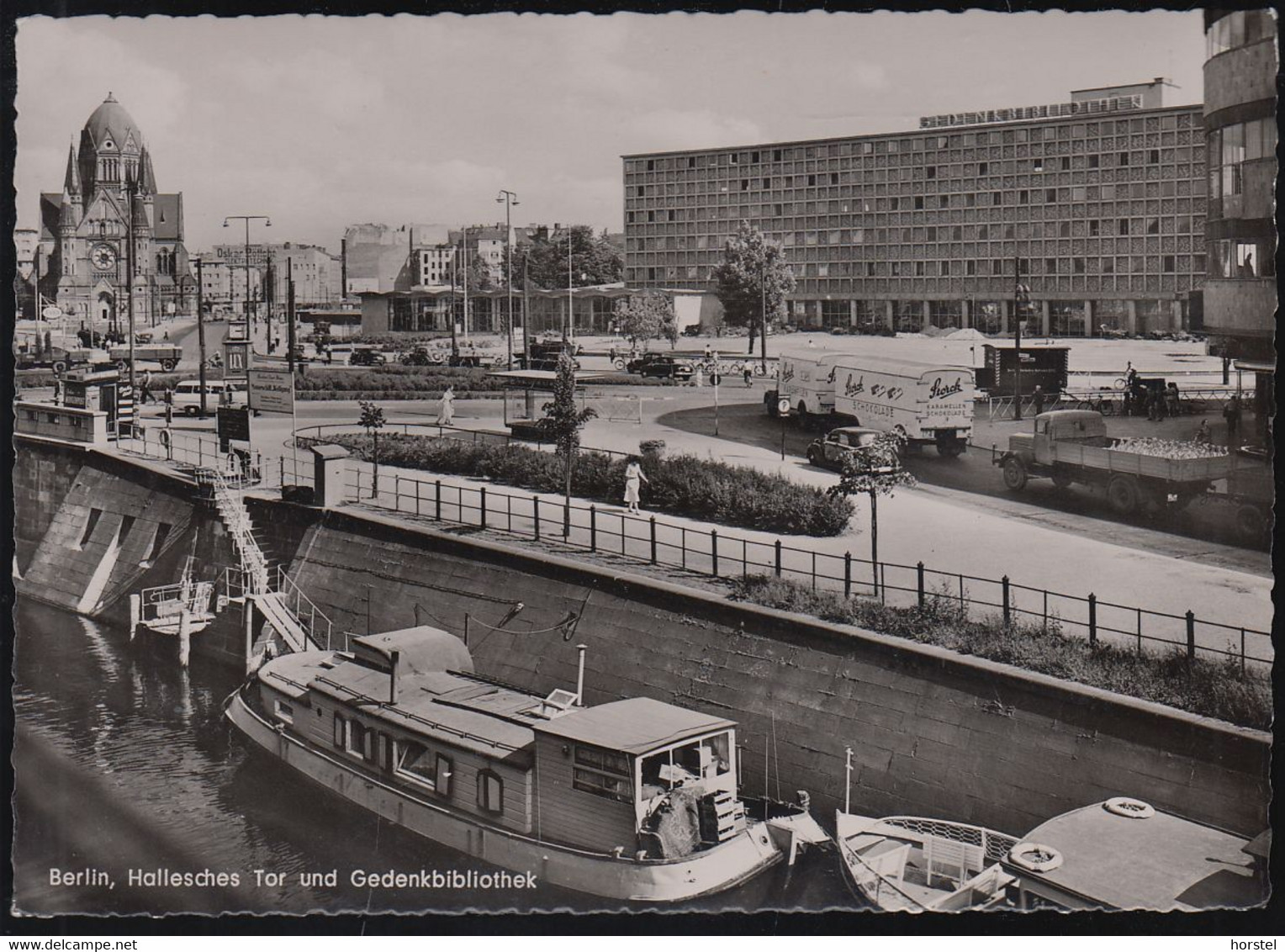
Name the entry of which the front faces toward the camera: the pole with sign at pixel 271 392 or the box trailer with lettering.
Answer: the pole with sign

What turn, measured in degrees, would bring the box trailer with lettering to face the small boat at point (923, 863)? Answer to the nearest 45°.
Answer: approximately 135° to its left

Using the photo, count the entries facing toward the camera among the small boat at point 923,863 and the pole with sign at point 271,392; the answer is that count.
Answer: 1

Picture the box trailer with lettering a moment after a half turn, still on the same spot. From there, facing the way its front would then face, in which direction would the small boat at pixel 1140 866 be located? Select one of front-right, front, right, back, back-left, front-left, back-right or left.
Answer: front-right

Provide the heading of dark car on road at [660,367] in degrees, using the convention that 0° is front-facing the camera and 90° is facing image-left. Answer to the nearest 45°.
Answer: approximately 315°

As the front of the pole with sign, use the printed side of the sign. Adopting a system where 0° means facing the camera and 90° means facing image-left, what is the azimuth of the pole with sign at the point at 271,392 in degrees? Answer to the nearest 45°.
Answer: approximately 0°

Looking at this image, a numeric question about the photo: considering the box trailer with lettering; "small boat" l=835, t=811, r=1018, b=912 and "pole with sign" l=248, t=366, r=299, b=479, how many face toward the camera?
1

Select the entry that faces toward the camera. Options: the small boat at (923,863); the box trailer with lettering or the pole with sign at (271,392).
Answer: the pole with sign

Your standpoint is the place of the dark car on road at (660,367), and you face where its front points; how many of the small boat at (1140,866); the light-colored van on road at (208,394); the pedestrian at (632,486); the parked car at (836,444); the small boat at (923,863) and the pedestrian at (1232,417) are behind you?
1

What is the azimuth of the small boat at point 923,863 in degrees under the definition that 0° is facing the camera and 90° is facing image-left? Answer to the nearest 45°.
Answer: approximately 135°

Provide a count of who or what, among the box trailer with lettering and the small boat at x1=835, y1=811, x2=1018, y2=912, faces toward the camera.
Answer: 0
